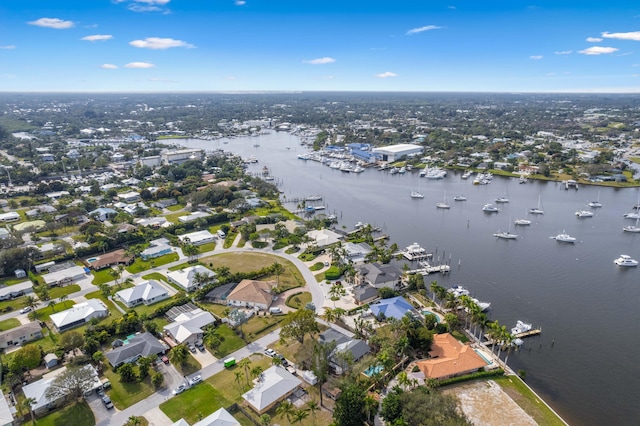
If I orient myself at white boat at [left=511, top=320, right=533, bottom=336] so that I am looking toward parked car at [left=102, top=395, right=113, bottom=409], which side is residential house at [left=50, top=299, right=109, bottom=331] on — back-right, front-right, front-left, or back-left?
front-right

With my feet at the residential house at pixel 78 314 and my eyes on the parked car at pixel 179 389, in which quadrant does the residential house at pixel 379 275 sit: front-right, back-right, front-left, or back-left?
front-left

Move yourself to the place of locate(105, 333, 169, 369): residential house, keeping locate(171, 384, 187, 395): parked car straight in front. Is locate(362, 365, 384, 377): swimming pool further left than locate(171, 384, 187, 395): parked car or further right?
left

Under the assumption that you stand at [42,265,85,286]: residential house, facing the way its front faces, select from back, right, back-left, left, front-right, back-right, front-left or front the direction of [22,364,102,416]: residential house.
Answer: front-right

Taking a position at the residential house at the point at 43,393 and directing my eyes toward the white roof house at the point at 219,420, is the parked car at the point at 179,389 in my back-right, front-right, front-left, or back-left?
front-left

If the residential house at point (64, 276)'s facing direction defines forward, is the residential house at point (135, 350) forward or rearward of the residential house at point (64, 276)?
forward

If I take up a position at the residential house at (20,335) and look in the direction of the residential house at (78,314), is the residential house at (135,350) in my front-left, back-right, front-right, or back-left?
front-right

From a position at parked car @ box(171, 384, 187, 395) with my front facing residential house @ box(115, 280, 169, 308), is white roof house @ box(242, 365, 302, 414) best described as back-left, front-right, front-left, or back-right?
back-right

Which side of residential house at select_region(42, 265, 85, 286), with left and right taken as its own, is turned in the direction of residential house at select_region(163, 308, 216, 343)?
front

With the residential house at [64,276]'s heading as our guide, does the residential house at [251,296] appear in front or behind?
in front

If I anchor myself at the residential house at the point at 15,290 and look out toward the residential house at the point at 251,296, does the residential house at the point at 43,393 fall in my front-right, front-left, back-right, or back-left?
front-right

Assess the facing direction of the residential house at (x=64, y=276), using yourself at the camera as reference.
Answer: facing the viewer and to the right of the viewer

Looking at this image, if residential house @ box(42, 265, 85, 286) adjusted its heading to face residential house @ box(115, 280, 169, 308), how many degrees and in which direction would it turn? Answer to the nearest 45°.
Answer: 0° — it already faces it

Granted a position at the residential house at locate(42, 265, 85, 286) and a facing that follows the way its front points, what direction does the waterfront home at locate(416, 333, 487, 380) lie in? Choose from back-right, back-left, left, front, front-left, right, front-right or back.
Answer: front
